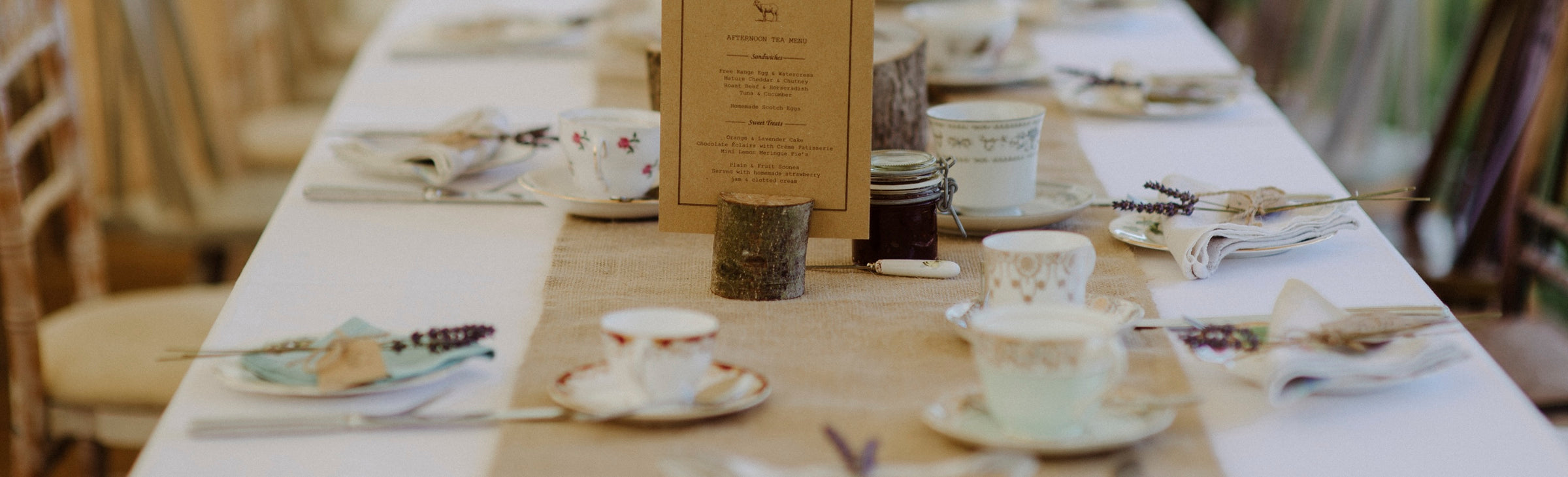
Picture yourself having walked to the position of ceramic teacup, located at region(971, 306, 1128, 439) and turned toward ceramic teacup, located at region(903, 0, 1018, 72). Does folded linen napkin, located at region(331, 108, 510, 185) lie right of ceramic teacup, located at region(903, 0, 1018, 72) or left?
left

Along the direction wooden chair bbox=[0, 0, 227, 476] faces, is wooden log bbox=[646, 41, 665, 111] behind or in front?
in front

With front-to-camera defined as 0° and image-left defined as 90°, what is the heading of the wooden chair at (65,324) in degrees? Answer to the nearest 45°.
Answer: approximately 270°

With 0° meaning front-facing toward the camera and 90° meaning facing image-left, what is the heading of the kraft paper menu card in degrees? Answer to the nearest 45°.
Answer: approximately 0°

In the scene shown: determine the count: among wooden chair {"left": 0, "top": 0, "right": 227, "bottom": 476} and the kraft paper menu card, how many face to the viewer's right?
1

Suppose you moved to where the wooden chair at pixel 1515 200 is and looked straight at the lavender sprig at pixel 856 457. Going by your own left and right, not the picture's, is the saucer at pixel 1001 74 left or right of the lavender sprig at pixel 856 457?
right

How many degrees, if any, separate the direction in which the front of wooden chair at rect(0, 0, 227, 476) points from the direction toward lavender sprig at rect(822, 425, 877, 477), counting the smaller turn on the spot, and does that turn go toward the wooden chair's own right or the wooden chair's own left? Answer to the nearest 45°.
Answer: approximately 90° to the wooden chair's own right

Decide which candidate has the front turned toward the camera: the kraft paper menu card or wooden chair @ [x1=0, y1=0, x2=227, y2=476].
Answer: the kraft paper menu card

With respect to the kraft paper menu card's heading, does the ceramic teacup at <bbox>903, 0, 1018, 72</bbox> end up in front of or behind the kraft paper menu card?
behind
